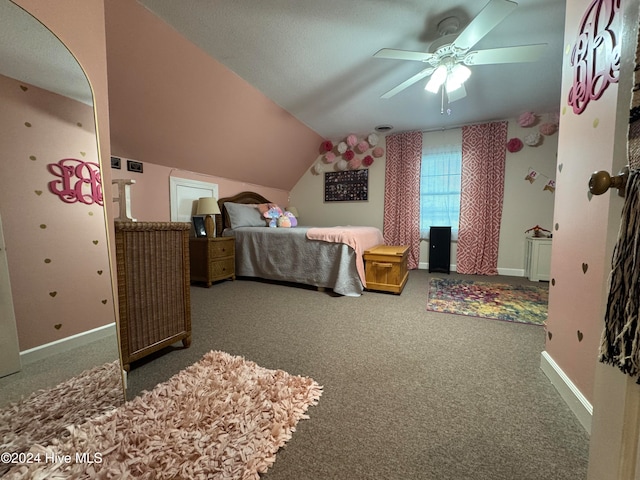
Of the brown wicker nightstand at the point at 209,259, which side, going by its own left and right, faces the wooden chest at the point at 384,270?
front

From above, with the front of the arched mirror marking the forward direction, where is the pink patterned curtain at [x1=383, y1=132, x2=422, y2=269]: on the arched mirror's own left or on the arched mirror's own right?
on the arched mirror's own left

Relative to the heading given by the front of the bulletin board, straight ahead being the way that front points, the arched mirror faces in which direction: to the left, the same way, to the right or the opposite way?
to the left

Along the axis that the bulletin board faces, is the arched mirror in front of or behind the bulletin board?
in front

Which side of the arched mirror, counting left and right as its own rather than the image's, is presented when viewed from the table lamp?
left

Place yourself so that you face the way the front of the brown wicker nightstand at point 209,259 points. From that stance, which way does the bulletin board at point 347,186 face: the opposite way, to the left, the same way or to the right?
to the right

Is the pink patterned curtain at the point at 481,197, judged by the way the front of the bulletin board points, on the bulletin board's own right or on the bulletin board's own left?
on the bulletin board's own left

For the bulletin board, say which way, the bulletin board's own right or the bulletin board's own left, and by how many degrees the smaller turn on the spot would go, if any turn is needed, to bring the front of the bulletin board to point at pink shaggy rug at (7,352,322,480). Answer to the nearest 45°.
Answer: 0° — it already faces it

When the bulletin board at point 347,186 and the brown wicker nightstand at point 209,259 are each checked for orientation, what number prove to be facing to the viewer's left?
0

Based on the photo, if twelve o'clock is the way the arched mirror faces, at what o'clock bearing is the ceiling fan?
The ceiling fan is roughly at 11 o'clock from the arched mirror.

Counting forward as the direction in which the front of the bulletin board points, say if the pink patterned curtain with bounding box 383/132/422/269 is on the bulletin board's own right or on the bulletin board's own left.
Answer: on the bulletin board's own left

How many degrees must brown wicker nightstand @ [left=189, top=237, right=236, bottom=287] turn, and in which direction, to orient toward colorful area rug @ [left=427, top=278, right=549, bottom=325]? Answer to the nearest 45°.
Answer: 0° — it already faces it

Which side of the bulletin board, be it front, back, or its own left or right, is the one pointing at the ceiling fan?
front

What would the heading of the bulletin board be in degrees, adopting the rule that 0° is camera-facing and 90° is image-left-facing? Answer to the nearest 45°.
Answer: approximately 0°
